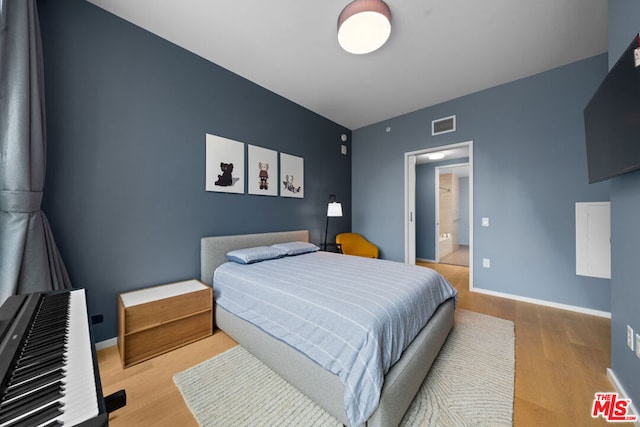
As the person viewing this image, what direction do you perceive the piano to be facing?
facing to the right of the viewer

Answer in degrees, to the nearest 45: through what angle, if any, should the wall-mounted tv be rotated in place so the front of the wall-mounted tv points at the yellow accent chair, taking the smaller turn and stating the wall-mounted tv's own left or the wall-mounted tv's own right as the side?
0° — it already faces it

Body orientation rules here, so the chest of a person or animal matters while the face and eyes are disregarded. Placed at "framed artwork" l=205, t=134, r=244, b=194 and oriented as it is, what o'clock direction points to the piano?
The piano is roughly at 2 o'clock from the framed artwork.

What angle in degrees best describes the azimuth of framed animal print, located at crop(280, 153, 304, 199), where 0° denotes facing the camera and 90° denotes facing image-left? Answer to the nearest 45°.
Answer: approximately 315°

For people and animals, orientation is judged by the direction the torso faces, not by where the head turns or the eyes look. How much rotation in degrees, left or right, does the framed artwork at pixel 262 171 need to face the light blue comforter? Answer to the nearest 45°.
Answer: approximately 45° to its right

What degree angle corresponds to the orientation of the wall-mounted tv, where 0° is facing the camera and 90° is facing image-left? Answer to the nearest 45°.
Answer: approximately 90°

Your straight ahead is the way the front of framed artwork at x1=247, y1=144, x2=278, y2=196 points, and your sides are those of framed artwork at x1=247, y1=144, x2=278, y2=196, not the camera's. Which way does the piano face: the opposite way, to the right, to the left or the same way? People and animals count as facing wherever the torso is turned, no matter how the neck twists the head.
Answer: to the left

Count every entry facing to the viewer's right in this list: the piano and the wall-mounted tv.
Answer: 1
